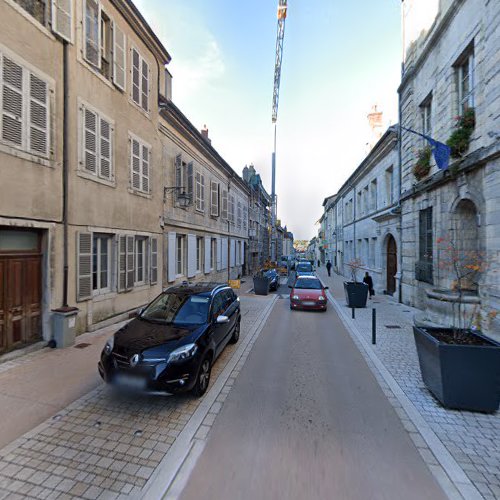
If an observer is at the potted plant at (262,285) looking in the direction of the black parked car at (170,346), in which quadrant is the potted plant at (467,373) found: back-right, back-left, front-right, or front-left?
front-left

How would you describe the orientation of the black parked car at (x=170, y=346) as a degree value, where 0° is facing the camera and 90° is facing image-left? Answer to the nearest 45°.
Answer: approximately 45°

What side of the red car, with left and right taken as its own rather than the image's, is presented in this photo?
front

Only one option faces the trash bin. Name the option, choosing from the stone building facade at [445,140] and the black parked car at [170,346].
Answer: the stone building facade

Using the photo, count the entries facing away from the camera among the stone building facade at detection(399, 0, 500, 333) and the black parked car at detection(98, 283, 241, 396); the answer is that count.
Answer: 0

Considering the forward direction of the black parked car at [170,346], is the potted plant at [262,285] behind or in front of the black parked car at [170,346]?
behind

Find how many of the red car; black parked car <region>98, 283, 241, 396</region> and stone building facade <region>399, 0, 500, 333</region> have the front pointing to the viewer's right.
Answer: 0

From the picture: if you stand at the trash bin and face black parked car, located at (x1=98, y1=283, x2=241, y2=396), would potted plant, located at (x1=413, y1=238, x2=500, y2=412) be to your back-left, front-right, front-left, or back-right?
front-left

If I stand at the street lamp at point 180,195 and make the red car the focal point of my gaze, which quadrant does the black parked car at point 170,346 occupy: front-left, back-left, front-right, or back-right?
front-right

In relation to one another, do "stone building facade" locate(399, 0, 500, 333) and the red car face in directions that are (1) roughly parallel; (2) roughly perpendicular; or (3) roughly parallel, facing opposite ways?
roughly perpendicular

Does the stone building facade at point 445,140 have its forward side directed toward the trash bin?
yes

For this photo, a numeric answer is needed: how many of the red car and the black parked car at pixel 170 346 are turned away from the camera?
0

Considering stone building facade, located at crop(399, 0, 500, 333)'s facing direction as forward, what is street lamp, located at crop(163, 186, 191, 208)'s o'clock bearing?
The street lamp is roughly at 1 o'clock from the stone building facade.

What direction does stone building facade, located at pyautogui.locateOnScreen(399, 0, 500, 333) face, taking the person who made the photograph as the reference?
facing the viewer and to the left of the viewer

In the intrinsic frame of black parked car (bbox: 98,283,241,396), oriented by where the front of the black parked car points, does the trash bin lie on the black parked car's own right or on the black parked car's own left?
on the black parked car's own right

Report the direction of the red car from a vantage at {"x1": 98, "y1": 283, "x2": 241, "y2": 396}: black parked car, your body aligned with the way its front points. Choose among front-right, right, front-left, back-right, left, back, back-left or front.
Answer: back

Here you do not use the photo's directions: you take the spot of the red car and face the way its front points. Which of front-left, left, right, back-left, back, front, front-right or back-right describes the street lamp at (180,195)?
right
